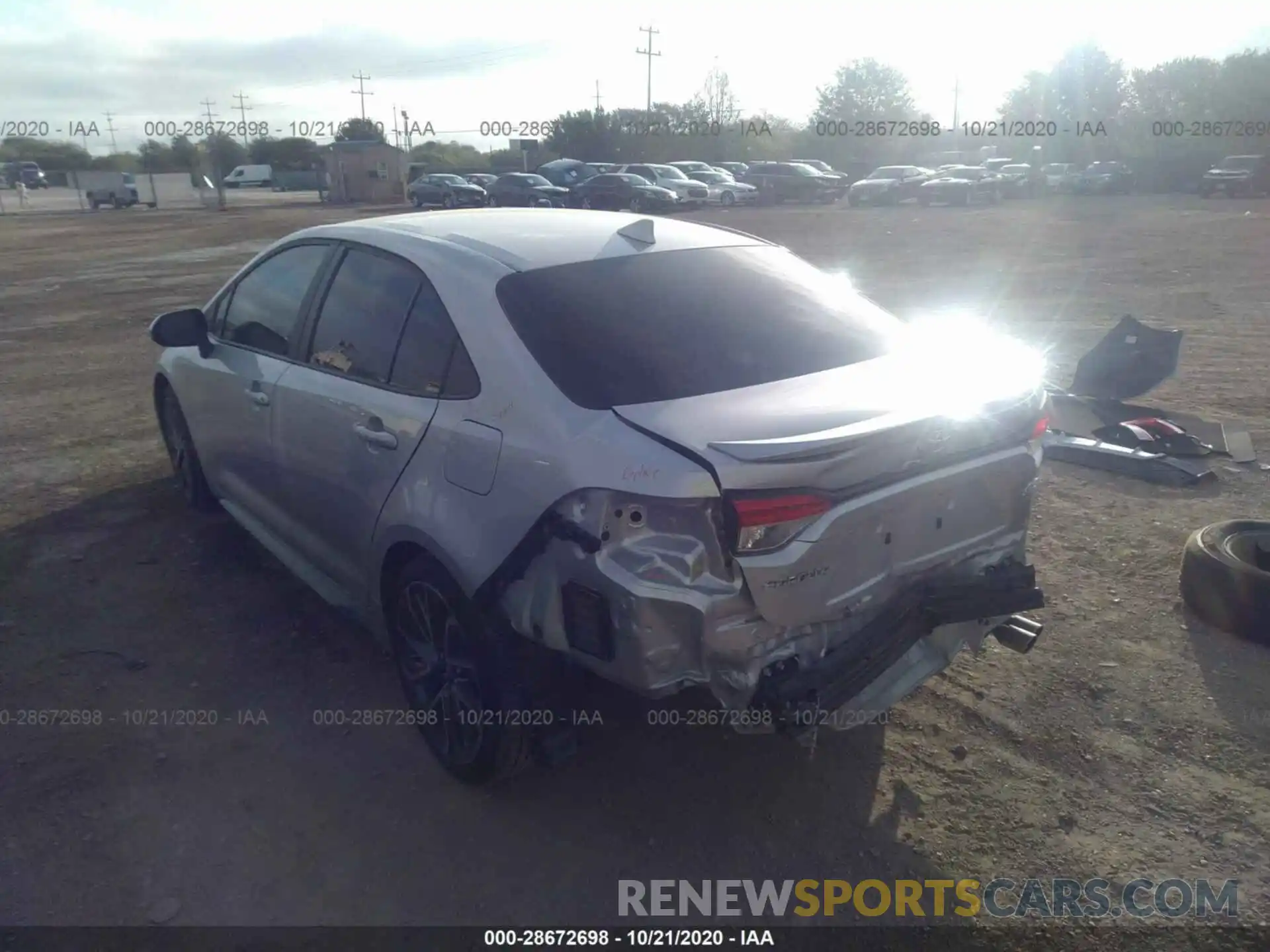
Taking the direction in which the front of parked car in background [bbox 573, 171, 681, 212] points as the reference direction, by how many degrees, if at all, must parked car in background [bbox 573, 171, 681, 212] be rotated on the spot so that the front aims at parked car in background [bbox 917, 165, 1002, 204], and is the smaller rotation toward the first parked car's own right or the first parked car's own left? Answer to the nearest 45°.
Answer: approximately 45° to the first parked car's own left

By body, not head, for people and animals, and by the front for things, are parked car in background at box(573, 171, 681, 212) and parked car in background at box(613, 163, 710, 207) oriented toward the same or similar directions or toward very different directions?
same or similar directions

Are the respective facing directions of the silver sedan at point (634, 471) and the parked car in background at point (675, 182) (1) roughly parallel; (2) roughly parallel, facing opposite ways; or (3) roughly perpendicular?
roughly parallel, facing opposite ways

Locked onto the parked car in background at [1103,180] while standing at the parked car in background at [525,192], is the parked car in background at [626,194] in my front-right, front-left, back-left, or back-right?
front-right

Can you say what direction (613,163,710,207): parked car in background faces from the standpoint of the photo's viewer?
facing the viewer and to the right of the viewer

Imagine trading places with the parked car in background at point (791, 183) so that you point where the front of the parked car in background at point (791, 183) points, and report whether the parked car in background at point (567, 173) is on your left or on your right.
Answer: on your right

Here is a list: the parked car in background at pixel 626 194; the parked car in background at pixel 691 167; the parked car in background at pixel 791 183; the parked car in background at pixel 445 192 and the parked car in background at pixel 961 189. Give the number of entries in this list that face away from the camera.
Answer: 0

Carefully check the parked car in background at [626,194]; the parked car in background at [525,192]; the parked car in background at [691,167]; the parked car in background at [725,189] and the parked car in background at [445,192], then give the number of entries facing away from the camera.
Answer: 0

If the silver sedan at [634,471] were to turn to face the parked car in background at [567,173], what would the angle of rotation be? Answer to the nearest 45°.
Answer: approximately 45° to its right
